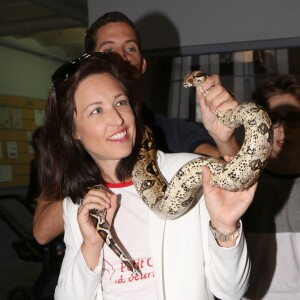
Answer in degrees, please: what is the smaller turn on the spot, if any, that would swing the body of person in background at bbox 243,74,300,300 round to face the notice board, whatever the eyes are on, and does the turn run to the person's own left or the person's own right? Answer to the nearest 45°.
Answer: approximately 135° to the person's own right

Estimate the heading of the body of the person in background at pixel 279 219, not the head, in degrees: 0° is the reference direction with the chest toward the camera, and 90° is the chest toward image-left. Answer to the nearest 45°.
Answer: approximately 0°

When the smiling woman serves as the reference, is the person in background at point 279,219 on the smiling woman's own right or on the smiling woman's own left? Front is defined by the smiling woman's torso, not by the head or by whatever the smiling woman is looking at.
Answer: on the smiling woman's own left

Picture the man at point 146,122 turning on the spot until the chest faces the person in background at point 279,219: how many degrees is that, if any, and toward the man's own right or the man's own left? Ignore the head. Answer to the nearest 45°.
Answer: approximately 45° to the man's own left
